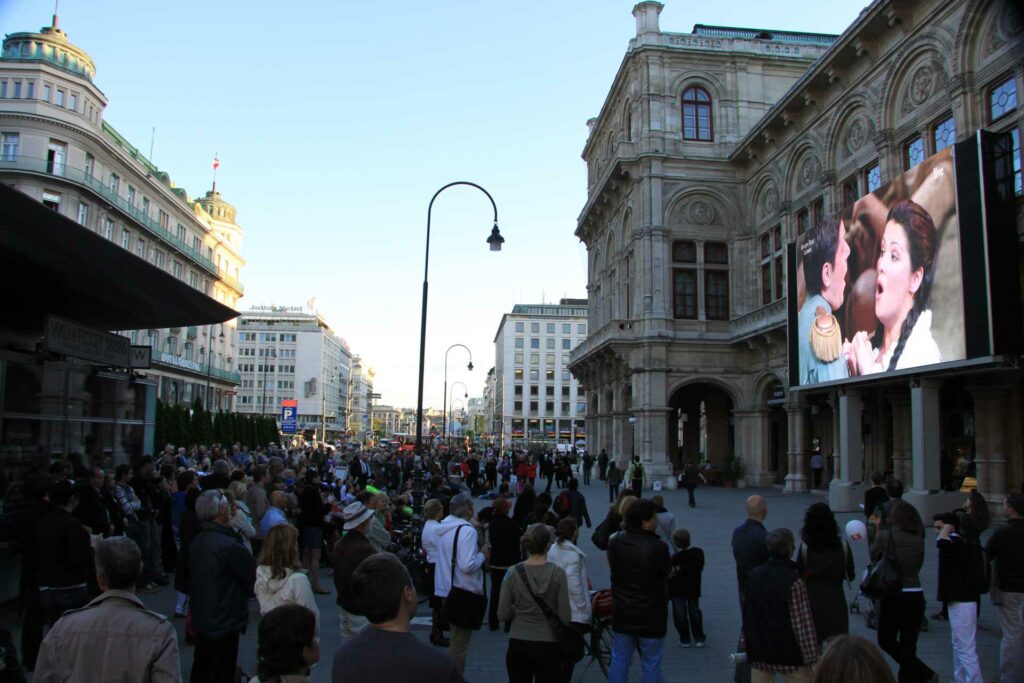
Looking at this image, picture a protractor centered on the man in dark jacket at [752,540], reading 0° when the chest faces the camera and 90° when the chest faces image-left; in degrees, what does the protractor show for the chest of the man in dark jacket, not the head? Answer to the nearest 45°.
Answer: approximately 225°

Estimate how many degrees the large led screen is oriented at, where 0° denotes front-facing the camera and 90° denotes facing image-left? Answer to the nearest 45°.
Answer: approximately 45°

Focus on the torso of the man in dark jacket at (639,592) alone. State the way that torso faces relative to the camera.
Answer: away from the camera

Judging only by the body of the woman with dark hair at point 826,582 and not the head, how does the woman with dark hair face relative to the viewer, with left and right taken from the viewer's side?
facing away from the viewer

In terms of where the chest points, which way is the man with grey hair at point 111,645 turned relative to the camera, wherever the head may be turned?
away from the camera

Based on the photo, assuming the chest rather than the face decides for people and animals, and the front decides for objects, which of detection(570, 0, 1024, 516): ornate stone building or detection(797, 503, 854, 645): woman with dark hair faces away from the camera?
the woman with dark hair

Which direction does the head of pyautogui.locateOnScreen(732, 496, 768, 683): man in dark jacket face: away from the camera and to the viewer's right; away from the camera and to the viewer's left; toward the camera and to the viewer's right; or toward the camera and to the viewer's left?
away from the camera and to the viewer's right

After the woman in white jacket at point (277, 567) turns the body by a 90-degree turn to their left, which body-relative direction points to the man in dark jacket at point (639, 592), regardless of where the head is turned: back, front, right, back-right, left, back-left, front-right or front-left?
back-right

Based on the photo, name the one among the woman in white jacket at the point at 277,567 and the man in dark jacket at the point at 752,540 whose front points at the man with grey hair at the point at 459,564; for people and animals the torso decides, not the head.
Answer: the woman in white jacket

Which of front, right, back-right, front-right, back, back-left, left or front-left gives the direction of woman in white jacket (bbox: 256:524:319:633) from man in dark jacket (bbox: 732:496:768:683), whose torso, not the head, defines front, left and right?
back

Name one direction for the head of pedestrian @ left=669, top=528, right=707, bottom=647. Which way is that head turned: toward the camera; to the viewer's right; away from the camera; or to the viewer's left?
away from the camera

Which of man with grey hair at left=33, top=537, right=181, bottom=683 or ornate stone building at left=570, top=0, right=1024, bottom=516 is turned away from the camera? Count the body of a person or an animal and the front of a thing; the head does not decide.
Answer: the man with grey hair

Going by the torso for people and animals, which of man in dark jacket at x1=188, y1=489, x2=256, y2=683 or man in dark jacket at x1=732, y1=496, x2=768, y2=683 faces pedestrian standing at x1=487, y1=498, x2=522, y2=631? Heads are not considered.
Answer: man in dark jacket at x1=188, y1=489, x2=256, y2=683
